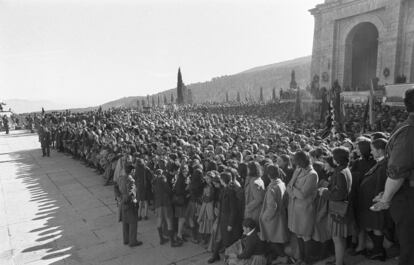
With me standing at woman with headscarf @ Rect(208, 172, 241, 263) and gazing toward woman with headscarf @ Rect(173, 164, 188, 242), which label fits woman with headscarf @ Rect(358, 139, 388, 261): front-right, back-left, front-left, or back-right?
back-right

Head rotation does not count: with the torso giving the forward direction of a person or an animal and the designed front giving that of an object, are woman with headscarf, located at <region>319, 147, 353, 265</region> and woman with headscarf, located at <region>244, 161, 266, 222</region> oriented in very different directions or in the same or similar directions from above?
same or similar directions
